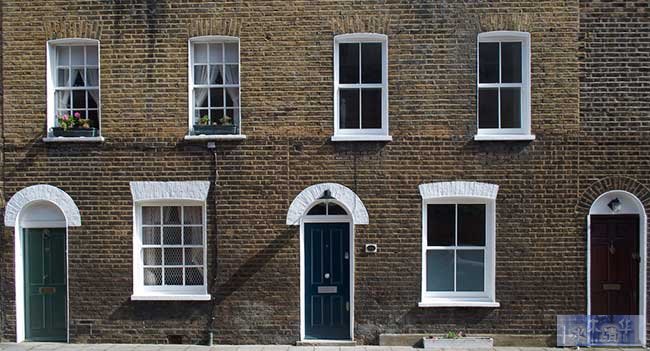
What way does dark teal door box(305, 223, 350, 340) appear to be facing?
toward the camera

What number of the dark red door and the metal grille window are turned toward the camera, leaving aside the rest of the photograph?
2

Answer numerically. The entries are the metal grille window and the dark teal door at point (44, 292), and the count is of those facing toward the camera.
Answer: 2

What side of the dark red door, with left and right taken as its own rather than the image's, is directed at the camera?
front

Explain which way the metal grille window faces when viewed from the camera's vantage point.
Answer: facing the viewer

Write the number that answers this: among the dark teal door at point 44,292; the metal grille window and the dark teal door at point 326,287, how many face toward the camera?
3

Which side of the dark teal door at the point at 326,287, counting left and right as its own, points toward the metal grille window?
right
